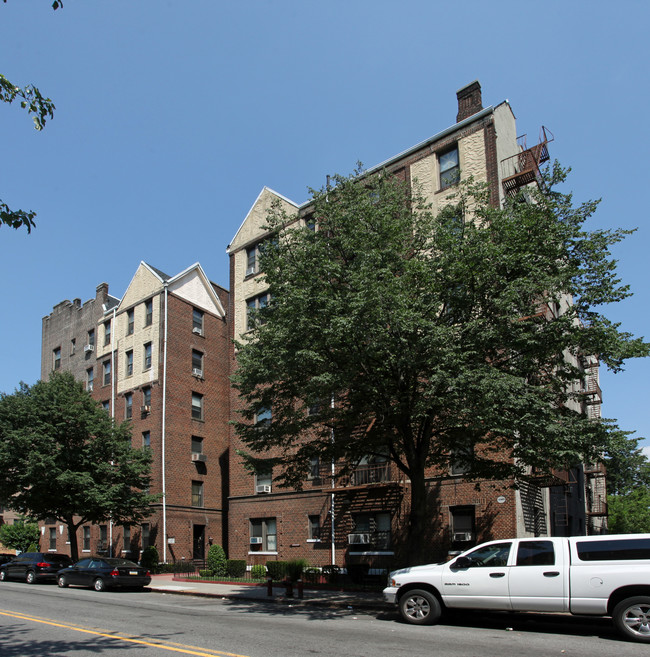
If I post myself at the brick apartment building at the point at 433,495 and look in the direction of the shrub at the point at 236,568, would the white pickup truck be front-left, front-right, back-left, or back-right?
back-left

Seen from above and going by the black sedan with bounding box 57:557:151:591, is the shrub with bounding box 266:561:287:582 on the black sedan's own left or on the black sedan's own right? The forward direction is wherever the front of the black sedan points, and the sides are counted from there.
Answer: on the black sedan's own right

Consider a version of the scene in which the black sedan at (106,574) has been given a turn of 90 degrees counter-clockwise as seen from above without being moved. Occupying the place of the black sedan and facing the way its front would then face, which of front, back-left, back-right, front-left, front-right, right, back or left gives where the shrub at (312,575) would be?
back-left

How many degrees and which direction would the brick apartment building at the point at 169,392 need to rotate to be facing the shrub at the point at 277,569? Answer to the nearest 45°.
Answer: approximately 45° to its left

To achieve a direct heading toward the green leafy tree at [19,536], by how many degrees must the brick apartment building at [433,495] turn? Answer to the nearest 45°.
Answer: approximately 90° to its right

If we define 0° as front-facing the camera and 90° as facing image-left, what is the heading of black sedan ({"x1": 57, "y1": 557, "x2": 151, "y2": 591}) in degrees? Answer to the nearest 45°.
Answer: approximately 135°

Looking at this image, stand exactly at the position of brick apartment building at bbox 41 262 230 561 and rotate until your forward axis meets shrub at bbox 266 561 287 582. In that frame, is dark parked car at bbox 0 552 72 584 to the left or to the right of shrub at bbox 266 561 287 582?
right

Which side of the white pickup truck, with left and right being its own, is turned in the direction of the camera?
left

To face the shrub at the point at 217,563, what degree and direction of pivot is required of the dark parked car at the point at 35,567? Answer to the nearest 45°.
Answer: approximately 135° to its right

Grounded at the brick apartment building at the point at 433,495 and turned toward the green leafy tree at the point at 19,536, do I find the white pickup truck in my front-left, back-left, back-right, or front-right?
back-left

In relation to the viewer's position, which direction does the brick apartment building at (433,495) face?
facing the viewer and to the left of the viewer

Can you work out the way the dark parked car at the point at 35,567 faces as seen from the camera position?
facing away from the viewer and to the left of the viewer

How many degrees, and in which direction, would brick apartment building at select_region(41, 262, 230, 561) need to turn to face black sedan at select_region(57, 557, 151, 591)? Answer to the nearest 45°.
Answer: approximately 45° to its left

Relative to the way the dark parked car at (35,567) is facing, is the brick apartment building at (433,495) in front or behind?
behind
